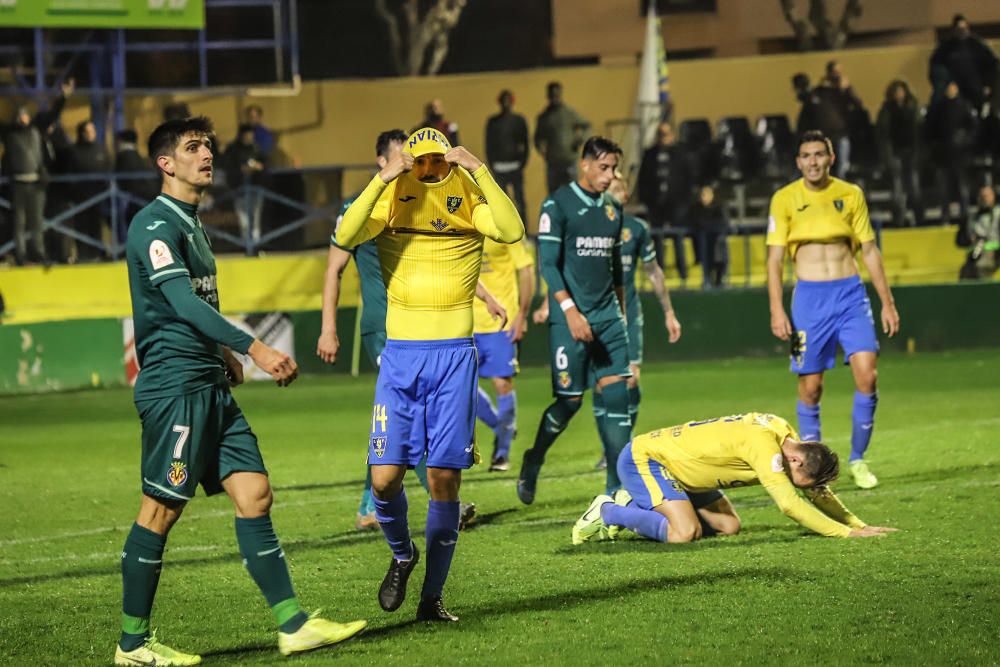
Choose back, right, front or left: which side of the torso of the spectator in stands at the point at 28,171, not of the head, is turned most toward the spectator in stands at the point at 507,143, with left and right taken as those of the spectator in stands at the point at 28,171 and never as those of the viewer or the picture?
left

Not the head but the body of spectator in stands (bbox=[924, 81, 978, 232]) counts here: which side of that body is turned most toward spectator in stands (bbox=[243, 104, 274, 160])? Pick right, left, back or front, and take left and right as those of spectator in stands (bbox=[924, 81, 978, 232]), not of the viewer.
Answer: right

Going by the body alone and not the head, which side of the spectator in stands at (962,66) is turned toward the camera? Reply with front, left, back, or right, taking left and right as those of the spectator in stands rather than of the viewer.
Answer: front

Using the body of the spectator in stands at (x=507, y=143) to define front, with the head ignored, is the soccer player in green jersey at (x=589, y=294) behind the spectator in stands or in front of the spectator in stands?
in front

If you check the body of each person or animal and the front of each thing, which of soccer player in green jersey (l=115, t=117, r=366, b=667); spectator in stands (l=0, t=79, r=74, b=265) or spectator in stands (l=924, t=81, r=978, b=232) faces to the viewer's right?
the soccer player in green jersey
